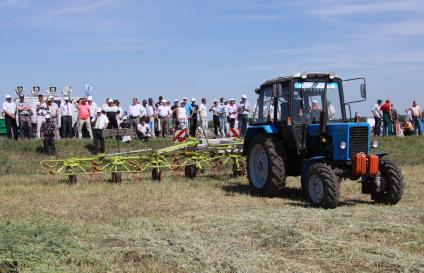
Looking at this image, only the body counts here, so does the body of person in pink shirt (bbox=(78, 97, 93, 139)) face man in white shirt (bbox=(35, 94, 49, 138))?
no

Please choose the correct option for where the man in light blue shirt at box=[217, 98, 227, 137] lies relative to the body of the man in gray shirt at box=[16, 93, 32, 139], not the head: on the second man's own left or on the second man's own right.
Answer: on the second man's own left

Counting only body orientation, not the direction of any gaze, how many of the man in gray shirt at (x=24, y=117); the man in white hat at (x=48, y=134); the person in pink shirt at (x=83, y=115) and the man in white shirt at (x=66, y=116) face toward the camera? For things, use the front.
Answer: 4

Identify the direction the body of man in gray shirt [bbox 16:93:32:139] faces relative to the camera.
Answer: toward the camera

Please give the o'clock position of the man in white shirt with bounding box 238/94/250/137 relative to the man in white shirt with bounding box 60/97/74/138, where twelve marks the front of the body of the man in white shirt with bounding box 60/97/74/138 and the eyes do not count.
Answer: the man in white shirt with bounding box 238/94/250/137 is roughly at 9 o'clock from the man in white shirt with bounding box 60/97/74/138.

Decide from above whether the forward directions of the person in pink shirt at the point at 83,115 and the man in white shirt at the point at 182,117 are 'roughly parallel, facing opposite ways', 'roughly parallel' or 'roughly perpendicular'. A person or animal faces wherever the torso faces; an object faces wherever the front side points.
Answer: roughly parallel

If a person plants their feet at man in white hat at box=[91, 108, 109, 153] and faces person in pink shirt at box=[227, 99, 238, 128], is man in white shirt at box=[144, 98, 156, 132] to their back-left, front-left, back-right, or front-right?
front-left

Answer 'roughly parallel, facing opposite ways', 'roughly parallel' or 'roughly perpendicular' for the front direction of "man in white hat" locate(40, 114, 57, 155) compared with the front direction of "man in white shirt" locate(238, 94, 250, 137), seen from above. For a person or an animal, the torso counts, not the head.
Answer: roughly parallel

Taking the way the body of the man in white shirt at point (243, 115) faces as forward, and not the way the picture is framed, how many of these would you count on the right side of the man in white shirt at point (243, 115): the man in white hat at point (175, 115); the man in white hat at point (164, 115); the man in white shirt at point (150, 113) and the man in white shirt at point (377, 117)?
3

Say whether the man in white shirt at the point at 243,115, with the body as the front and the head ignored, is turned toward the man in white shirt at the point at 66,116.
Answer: no

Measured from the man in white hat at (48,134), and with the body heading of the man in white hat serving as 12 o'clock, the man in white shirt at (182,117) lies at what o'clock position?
The man in white shirt is roughly at 8 o'clock from the man in white hat.

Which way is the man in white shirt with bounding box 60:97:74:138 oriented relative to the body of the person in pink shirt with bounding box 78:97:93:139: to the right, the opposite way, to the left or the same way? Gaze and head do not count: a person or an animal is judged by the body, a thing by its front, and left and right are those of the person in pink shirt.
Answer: the same way

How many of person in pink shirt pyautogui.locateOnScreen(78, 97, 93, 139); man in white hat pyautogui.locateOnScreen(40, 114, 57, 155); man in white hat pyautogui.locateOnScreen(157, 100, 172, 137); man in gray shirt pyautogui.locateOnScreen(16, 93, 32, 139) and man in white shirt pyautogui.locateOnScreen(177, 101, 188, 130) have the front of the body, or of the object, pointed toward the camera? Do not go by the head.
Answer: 5

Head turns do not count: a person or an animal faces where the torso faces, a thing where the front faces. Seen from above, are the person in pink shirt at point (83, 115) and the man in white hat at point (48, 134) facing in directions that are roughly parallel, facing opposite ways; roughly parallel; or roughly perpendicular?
roughly parallel

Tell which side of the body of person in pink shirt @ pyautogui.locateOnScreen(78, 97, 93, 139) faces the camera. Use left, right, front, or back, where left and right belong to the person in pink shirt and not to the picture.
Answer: front

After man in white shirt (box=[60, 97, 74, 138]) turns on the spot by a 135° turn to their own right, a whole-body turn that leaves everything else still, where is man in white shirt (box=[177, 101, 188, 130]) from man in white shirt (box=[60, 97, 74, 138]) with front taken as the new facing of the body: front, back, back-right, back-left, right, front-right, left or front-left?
back-right

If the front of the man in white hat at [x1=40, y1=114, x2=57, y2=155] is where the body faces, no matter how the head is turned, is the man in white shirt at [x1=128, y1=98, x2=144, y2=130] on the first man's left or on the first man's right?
on the first man's left

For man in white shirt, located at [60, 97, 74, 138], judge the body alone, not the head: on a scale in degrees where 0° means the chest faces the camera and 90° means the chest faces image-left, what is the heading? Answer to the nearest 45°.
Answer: approximately 0°
